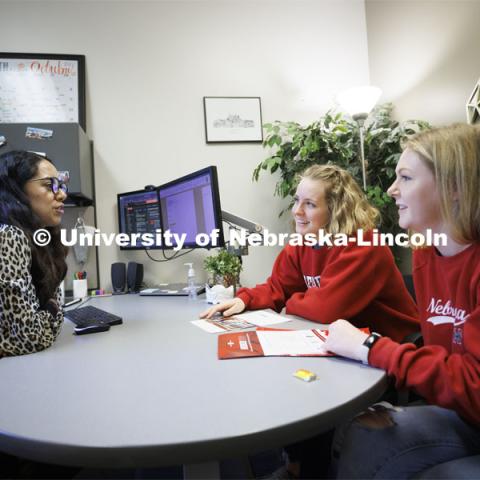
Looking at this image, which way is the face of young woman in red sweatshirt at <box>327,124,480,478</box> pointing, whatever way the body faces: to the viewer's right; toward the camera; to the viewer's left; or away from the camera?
to the viewer's left

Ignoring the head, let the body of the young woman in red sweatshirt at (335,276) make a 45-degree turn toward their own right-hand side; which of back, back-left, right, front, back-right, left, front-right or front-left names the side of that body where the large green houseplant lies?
right

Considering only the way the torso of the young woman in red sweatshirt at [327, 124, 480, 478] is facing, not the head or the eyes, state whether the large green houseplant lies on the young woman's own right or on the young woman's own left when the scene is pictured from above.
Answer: on the young woman's own right

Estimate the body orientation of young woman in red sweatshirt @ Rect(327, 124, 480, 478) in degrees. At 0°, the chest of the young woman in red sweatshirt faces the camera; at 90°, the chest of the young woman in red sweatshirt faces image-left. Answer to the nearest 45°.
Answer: approximately 45°

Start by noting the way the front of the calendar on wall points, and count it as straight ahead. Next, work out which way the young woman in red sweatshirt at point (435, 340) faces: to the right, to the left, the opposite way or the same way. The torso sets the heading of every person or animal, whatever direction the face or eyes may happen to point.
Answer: to the right

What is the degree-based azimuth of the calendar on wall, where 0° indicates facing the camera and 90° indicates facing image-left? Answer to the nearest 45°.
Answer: approximately 0°

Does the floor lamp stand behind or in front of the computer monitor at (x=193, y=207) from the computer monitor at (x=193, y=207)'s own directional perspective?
behind

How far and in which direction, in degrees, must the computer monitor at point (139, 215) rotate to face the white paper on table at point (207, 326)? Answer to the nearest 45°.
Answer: approximately 45° to its left

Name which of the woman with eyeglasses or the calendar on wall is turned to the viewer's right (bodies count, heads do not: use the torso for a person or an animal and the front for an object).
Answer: the woman with eyeglasses

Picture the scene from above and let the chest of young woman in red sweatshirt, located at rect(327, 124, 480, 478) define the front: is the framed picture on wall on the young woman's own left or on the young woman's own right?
on the young woman's own right

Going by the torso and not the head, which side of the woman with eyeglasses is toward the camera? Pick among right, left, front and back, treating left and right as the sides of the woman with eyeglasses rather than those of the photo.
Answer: right

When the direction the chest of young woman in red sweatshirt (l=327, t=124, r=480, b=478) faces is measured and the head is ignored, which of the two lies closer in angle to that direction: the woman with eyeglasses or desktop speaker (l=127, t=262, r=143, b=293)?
the woman with eyeglasses

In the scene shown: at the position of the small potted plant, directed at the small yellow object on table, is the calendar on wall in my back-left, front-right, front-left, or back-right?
back-right
